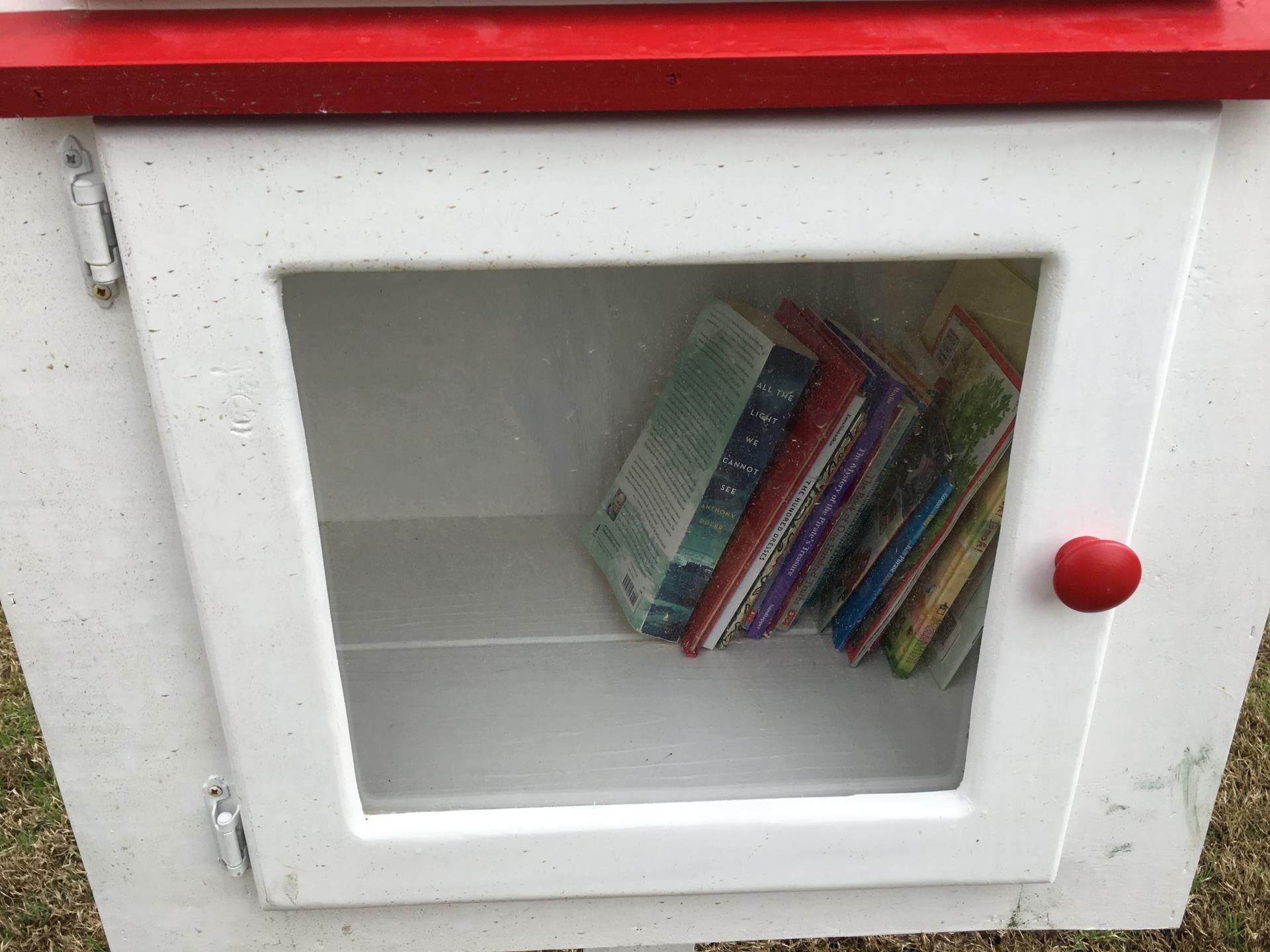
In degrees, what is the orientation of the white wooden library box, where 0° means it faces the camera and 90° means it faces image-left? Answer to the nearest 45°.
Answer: approximately 0°

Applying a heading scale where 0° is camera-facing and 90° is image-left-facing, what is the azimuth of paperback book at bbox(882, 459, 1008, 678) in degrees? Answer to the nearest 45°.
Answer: approximately 270°

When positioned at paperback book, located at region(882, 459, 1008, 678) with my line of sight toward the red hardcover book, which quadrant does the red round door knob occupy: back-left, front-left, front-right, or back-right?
back-left
